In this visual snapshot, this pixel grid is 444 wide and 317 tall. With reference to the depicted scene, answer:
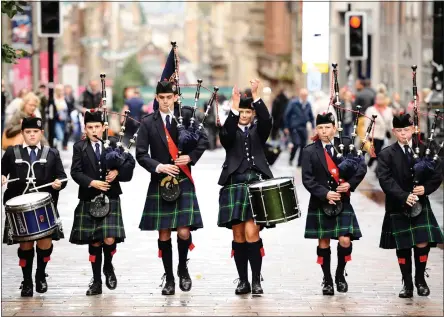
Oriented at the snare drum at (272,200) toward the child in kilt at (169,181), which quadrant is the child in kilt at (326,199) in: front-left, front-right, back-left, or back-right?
back-right

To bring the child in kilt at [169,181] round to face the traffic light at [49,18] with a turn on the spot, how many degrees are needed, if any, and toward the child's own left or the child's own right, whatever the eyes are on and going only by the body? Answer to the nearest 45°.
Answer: approximately 180°

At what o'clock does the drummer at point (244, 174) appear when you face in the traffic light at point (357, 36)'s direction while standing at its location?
The drummer is roughly at 12 o'clock from the traffic light.

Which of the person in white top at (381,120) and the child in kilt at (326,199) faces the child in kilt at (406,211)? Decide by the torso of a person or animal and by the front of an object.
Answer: the person in white top

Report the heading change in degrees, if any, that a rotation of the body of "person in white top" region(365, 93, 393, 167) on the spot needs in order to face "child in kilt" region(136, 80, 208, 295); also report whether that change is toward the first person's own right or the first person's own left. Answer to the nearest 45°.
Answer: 0° — they already face them

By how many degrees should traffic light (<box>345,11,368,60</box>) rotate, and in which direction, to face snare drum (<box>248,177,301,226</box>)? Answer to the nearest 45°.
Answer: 0° — it already faces it

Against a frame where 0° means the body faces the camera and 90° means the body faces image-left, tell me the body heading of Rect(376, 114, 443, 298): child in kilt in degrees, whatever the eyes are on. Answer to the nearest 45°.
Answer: approximately 0°

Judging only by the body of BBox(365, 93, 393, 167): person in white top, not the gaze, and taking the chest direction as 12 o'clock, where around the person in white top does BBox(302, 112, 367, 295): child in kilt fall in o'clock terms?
The child in kilt is roughly at 12 o'clock from the person in white top.
